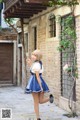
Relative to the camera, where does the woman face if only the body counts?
to the viewer's left
